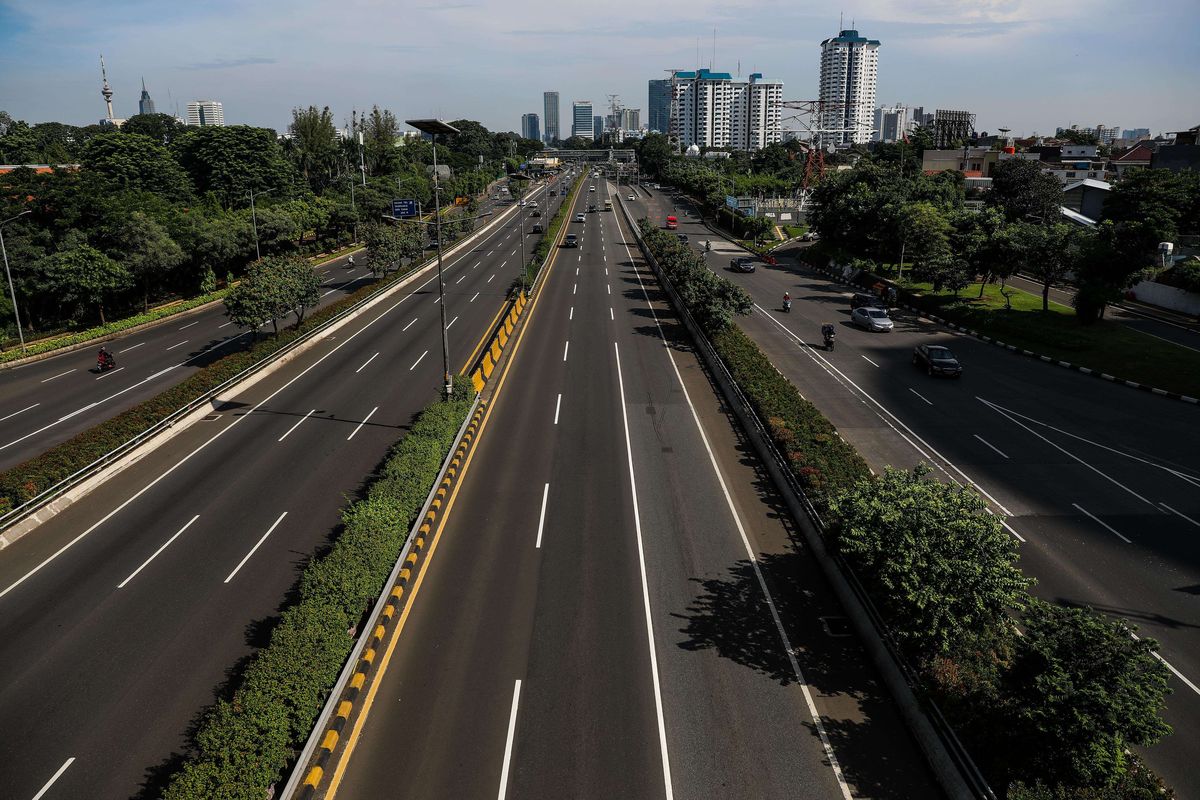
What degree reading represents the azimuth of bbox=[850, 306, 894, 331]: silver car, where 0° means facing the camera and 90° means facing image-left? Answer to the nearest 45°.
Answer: approximately 315°

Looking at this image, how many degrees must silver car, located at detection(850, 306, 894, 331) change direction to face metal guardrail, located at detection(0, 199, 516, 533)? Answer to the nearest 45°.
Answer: approximately 90° to its right

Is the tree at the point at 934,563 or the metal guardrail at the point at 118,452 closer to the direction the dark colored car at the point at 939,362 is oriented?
the tree

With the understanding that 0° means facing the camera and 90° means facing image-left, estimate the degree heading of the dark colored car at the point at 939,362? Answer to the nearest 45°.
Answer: approximately 315°

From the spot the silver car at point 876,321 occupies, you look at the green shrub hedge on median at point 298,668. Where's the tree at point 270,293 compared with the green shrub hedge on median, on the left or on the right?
right

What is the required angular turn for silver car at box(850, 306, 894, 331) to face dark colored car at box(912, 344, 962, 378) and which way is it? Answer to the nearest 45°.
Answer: approximately 45° to its right

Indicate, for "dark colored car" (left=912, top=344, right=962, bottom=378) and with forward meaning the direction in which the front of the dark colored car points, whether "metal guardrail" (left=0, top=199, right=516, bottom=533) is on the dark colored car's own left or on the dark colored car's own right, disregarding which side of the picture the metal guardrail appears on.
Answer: on the dark colored car's own right

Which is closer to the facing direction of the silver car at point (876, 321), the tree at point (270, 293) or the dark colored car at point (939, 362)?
the dark colored car

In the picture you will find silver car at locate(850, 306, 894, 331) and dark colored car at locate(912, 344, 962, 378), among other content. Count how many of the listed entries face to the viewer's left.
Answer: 0

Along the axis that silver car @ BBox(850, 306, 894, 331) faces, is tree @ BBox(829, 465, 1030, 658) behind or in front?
in front

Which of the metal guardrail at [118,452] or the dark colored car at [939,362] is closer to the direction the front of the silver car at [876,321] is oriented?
the dark colored car

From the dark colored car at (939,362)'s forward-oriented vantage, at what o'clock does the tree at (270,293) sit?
The tree is roughly at 4 o'clock from the dark colored car.

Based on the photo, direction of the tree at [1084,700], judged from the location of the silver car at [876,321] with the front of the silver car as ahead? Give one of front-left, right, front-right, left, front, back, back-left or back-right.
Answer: front-right
